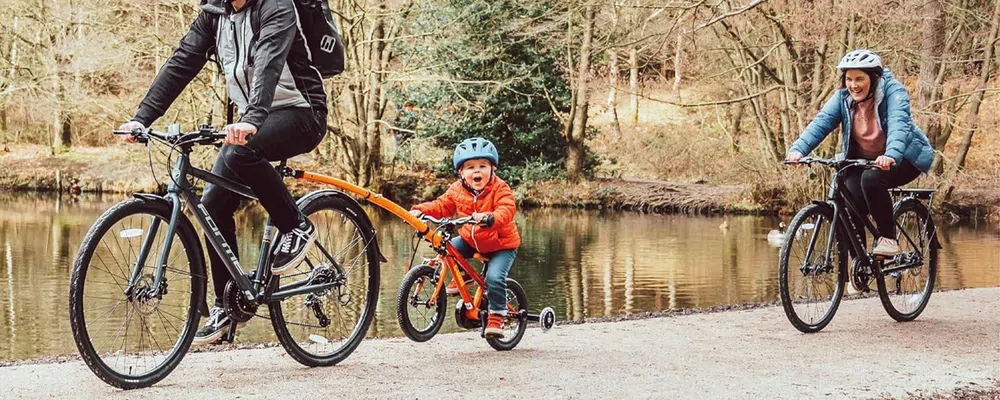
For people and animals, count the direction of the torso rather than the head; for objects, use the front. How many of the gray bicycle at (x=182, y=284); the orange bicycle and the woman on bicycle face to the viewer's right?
0

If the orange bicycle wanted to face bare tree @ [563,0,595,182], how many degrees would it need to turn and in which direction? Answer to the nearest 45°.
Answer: approximately 135° to its right

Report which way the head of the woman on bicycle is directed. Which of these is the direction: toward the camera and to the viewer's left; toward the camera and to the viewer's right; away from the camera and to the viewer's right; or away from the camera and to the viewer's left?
toward the camera and to the viewer's left

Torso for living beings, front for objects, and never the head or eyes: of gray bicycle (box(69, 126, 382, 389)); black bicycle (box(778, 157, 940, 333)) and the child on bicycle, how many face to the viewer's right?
0

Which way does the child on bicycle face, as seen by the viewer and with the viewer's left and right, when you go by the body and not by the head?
facing the viewer and to the left of the viewer

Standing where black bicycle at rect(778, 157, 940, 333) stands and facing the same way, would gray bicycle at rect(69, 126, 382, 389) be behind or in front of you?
in front

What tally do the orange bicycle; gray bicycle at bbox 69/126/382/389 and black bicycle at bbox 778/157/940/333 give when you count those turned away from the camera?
0

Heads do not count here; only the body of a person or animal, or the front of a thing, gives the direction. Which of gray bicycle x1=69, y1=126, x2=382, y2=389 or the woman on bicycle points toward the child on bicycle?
the woman on bicycle

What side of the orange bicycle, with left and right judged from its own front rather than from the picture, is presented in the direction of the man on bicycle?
front

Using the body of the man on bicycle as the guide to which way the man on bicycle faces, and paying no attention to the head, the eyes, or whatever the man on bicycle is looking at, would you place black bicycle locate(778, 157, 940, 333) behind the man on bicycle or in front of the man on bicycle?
behind

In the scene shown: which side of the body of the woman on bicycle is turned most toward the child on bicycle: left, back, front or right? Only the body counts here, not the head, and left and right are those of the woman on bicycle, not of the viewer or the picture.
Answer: front

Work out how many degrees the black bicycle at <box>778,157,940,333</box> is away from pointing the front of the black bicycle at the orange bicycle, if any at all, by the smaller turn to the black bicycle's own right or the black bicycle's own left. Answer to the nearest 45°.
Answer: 0° — it already faces it

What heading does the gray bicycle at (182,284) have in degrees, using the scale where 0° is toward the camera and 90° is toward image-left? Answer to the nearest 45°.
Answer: approximately 45°

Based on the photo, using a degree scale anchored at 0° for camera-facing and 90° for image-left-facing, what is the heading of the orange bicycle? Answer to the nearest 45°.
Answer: approximately 45°
